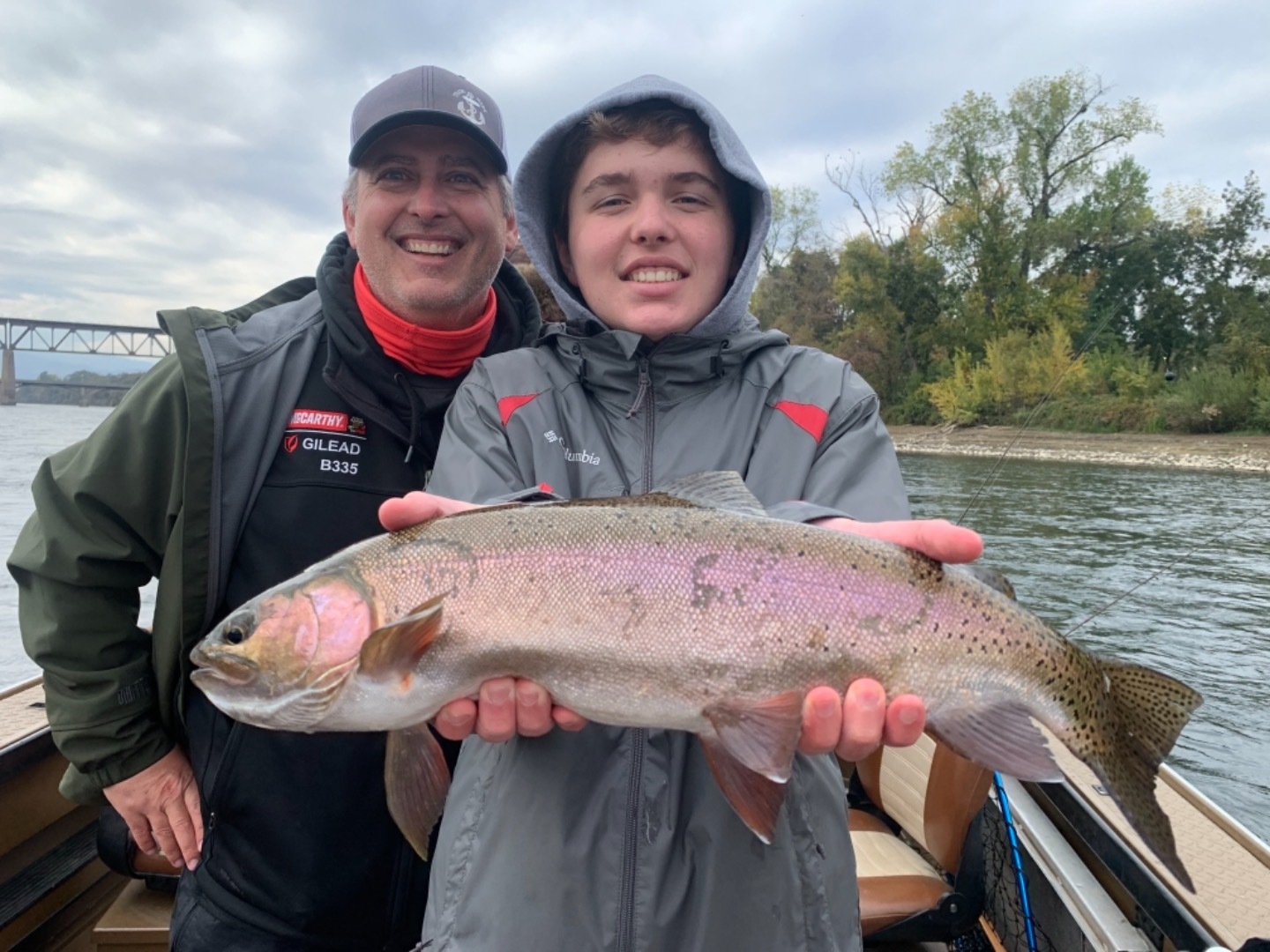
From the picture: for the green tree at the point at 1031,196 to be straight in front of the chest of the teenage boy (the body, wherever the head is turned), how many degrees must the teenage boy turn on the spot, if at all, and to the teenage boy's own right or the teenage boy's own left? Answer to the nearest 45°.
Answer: approximately 135° to the teenage boy's own left

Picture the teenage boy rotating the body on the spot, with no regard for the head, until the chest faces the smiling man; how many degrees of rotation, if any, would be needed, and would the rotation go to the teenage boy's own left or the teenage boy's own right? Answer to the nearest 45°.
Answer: approximately 90° to the teenage boy's own right

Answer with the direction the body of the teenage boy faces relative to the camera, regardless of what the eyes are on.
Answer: toward the camera

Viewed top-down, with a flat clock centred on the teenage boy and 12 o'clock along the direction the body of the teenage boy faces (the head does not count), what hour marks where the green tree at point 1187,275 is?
The green tree is roughly at 7 o'clock from the teenage boy.

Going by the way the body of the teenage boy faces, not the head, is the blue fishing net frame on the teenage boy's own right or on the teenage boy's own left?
on the teenage boy's own left

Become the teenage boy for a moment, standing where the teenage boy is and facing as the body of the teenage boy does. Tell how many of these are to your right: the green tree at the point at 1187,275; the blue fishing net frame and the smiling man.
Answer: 1
